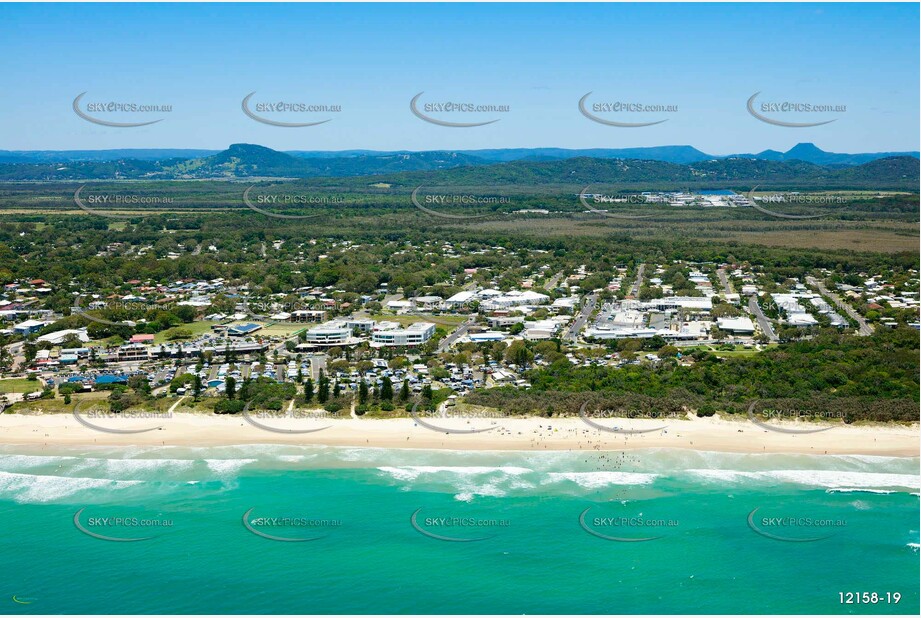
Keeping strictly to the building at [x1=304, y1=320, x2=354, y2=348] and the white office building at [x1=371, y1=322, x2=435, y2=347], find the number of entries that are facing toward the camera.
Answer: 2

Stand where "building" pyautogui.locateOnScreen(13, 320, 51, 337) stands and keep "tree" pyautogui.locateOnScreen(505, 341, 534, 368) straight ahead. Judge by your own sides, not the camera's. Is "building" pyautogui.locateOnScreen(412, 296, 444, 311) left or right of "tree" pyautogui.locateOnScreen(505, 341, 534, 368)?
left

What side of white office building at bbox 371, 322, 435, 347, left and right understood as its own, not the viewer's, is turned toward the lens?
front

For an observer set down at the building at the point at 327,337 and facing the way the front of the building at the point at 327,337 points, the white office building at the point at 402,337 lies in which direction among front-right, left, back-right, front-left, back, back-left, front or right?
left

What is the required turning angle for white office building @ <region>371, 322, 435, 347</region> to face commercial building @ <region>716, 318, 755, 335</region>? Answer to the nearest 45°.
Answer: approximately 90° to its left

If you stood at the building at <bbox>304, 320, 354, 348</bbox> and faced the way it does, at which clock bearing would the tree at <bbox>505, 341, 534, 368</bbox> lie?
The tree is roughly at 10 o'clock from the building.

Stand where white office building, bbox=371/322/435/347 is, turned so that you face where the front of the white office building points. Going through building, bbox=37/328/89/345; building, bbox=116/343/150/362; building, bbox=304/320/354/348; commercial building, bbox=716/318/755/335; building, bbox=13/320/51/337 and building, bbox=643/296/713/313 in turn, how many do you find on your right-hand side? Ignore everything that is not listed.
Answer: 4

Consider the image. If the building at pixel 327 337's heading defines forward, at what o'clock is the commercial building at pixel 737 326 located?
The commercial building is roughly at 9 o'clock from the building.

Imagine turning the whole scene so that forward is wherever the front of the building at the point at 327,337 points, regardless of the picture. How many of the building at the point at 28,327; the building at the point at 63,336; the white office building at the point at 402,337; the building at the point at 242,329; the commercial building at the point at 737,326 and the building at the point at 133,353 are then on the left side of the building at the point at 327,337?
2

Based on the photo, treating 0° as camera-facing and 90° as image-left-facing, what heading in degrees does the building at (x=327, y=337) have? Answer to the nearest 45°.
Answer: approximately 0°

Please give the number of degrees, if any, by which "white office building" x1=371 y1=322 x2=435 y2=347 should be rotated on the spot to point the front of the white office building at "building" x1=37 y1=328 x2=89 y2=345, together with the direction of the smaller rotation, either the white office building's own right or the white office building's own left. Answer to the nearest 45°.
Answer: approximately 90° to the white office building's own right

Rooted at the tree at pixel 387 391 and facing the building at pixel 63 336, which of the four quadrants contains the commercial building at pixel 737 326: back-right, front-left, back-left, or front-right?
back-right

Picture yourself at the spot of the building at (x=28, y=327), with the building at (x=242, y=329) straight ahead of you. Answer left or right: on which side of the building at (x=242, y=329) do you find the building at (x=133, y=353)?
right
